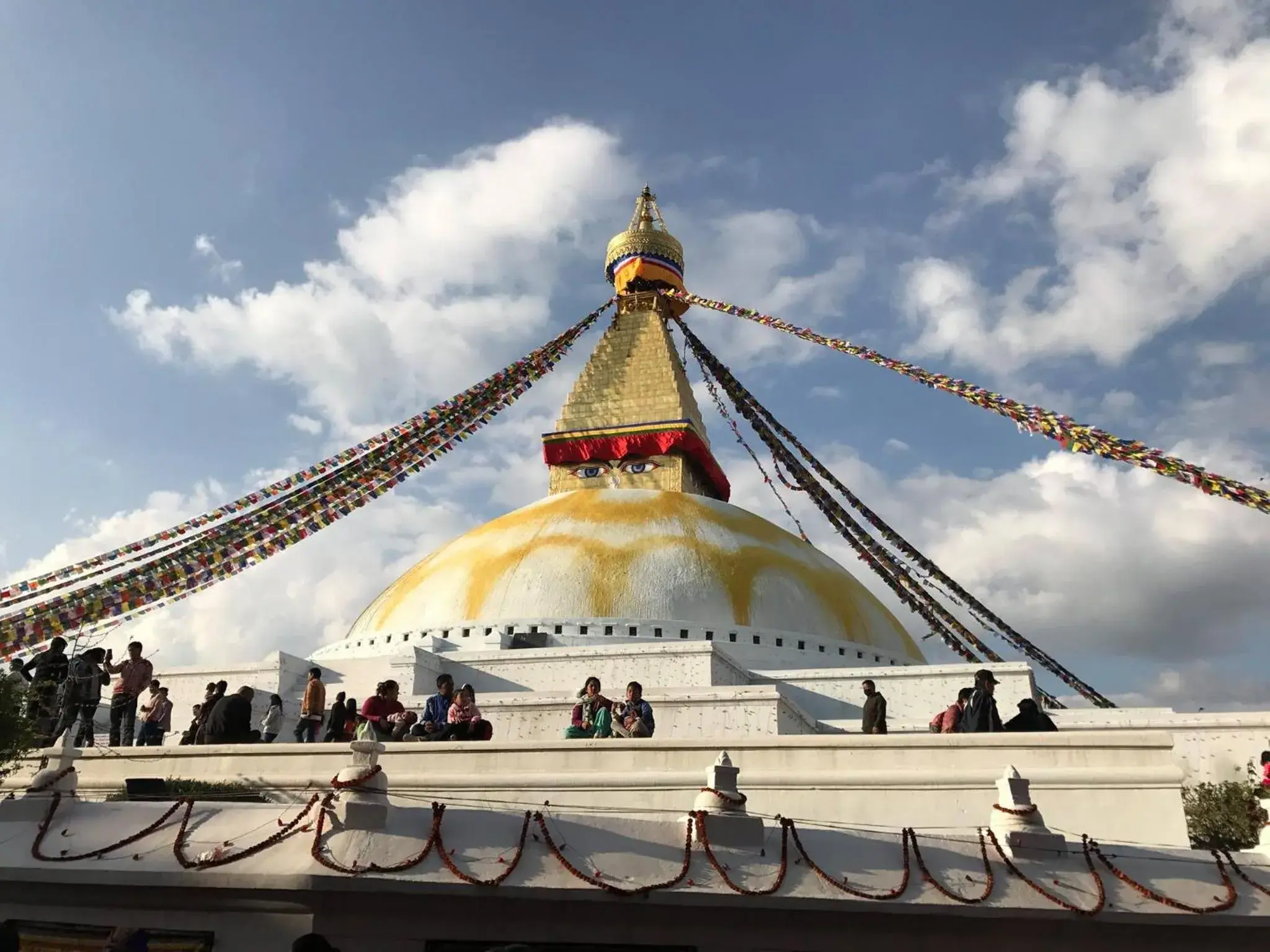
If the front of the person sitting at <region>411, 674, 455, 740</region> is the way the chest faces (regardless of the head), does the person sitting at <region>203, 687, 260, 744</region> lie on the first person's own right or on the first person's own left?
on the first person's own right

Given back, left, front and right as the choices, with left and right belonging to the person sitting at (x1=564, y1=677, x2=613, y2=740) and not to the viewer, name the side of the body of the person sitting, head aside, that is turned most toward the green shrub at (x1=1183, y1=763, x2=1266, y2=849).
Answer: left

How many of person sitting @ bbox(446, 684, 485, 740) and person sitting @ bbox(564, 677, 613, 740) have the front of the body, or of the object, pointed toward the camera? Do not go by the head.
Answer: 2

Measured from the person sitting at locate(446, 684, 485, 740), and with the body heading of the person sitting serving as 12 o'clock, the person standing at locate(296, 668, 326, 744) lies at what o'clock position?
The person standing is roughly at 4 o'clock from the person sitting.

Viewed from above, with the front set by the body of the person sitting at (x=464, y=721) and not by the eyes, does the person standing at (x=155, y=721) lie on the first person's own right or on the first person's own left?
on the first person's own right

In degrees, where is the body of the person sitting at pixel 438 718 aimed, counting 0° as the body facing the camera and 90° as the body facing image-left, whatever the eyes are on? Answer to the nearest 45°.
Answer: approximately 45°

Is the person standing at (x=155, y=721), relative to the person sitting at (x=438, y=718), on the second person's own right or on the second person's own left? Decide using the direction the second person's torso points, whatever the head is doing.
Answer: on the second person's own right

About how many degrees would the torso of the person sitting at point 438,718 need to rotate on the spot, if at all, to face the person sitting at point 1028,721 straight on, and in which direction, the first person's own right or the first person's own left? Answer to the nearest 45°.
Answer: approximately 135° to the first person's own left

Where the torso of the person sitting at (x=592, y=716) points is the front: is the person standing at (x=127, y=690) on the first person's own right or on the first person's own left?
on the first person's own right
